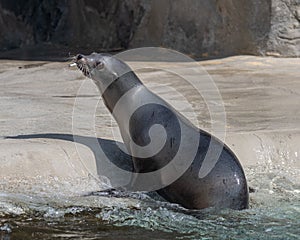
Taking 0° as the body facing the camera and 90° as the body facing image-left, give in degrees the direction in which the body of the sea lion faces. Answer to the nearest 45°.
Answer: approximately 90°
